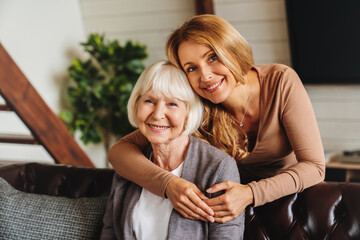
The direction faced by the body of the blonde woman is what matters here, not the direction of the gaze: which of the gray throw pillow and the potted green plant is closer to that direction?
the gray throw pillow

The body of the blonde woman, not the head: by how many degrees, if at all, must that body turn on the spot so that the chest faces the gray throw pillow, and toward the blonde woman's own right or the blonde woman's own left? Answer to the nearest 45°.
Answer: approximately 45° to the blonde woman's own right

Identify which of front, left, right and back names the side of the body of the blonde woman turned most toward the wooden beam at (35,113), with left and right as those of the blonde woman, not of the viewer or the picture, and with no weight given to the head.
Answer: right

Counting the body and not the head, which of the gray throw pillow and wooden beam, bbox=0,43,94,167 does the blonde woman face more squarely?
the gray throw pillow

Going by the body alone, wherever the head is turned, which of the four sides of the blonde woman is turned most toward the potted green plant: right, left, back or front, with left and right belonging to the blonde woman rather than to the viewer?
right
